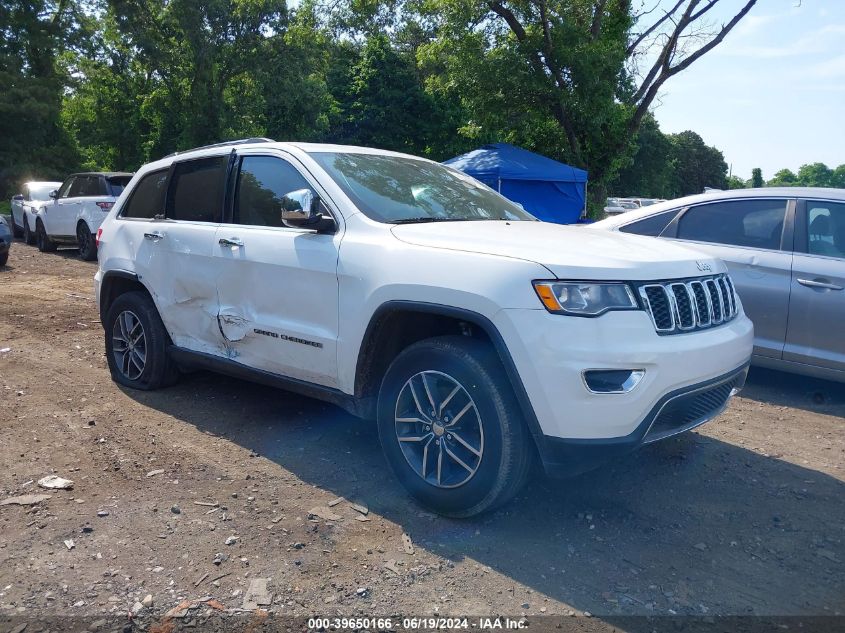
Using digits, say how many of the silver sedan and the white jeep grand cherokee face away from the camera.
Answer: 0

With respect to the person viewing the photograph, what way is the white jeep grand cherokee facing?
facing the viewer and to the right of the viewer

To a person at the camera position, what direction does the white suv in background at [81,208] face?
facing away from the viewer and to the left of the viewer

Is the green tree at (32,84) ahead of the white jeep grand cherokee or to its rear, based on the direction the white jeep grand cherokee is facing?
to the rear

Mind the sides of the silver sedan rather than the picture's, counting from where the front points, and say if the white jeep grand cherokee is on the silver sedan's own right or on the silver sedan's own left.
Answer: on the silver sedan's own right

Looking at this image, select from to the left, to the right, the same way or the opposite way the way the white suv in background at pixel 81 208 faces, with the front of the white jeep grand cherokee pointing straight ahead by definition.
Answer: the opposite way

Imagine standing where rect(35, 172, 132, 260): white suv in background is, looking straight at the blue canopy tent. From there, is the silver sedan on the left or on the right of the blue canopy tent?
right

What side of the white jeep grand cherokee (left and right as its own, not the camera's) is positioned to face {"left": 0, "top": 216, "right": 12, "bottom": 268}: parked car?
back

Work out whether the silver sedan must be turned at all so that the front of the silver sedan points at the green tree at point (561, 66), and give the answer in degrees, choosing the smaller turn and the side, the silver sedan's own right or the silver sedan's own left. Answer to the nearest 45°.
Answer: approximately 135° to the silver sedan's own left

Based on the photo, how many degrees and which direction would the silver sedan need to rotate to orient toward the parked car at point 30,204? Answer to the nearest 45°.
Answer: approximately 180°

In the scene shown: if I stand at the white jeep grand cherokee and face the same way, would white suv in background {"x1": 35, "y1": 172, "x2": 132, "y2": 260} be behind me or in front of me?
behind

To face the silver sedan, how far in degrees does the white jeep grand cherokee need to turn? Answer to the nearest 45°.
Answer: approximately 90° to its left

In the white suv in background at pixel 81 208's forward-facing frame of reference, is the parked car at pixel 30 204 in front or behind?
in front

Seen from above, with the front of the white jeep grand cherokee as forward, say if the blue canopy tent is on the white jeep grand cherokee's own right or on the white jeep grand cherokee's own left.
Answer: on the white jeep grand cherokee's own left
